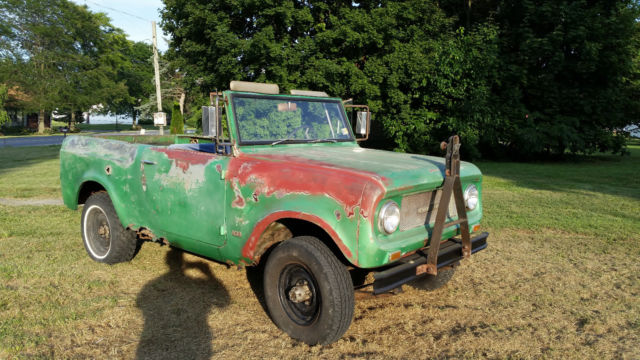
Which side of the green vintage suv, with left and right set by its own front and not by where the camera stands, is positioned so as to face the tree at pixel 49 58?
back

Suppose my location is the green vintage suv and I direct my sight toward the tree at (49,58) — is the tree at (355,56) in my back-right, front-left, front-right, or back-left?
front-right

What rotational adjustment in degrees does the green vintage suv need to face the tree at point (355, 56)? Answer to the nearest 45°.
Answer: approximately 135° to its left

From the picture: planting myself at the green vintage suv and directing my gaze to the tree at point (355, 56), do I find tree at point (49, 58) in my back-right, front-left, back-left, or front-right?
front-left

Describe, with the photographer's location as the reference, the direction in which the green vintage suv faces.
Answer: facing the viewer and to the right of the viewer
